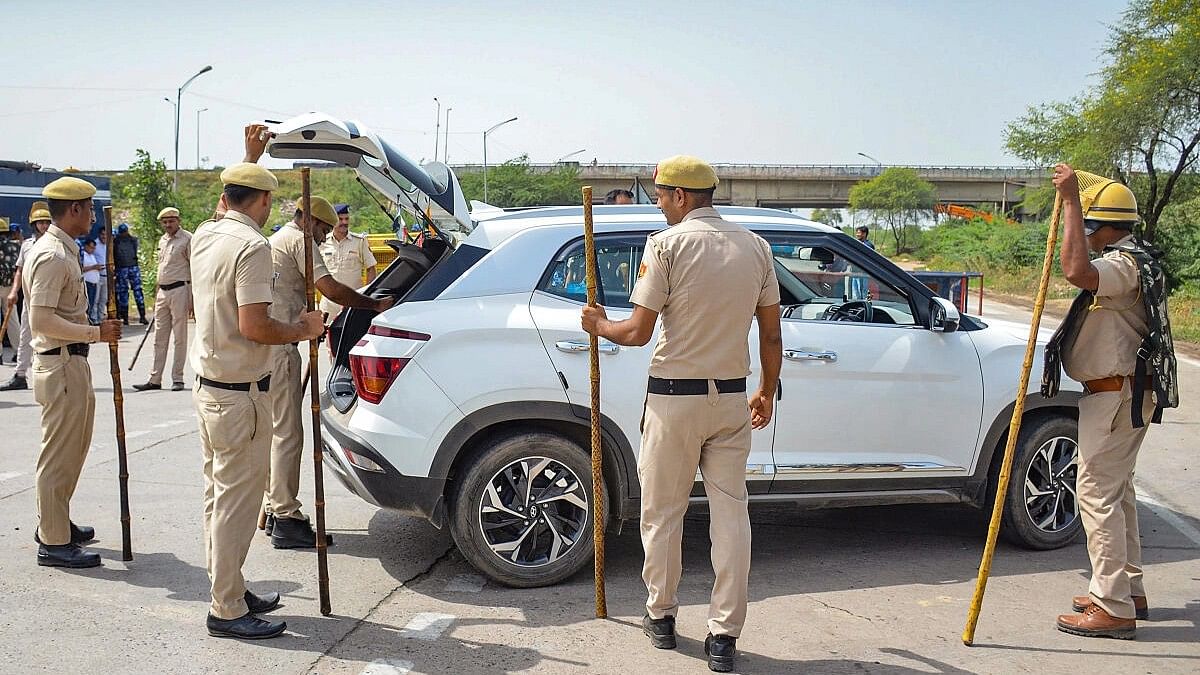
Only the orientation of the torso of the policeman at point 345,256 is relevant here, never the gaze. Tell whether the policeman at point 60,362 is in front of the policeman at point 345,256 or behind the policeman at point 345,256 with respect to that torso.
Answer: in front

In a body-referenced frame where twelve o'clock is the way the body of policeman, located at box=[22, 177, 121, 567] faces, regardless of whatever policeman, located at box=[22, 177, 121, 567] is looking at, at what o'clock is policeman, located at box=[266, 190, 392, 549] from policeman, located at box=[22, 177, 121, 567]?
policeman, located at box=[266, 190, 392, 549] is roughly at 12 o'clock from policeman, located at box=[22, 177, 121, 567].

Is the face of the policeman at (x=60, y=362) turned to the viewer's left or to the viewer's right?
to the viewer's right

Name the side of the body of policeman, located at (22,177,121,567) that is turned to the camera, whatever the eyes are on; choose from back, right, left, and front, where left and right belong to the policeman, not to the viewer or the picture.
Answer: right

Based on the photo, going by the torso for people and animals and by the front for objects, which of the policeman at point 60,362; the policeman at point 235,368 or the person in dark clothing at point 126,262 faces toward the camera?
the person in dark clothing

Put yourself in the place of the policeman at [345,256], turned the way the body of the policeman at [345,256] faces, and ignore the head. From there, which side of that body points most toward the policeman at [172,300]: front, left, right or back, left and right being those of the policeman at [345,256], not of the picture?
right

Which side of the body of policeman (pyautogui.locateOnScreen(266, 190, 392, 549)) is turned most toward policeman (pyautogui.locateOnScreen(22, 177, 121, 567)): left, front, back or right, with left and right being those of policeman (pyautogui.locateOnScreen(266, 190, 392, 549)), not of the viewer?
back

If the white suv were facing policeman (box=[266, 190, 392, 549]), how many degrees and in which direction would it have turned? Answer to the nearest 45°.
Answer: approximately 135° to its left

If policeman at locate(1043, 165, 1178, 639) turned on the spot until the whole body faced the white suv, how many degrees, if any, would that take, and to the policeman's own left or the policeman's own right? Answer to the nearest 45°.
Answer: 0° — they already face it

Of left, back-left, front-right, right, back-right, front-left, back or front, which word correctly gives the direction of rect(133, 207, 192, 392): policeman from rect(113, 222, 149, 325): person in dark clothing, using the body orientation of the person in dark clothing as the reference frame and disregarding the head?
front

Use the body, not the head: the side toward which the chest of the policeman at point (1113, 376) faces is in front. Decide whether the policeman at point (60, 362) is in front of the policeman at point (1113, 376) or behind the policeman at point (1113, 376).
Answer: in front

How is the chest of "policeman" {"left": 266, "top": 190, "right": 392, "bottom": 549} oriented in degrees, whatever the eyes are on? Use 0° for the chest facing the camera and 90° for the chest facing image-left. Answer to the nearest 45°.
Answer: approximately 270°

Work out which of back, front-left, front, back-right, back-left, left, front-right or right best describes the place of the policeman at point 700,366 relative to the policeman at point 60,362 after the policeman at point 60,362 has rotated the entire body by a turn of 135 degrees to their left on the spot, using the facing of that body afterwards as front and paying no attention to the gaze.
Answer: back

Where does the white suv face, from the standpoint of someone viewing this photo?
facing away from the viewer and to the right of the viewer

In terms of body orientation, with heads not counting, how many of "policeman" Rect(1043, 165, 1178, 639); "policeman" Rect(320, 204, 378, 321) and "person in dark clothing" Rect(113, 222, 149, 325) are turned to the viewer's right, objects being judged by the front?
0

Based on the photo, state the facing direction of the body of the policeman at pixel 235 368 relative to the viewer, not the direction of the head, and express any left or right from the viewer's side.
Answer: facing away from the viewer and to the right of the viewer

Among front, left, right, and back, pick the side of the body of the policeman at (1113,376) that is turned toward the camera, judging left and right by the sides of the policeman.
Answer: left

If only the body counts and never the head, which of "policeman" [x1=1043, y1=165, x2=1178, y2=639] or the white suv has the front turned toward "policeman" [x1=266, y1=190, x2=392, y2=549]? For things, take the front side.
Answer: "policeman" [x1=1043, y1=165, x2=1178, y2=639]
